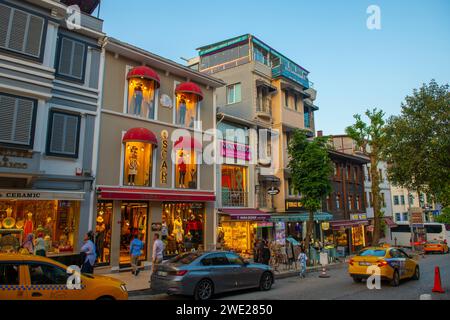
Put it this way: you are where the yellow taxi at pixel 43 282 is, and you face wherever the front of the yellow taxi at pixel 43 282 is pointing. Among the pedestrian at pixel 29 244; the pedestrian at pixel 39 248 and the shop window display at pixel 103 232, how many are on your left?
3

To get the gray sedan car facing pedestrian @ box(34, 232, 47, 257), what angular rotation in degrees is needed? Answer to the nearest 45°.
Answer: approximately 135° to its left

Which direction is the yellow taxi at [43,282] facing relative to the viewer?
to the viewer's right

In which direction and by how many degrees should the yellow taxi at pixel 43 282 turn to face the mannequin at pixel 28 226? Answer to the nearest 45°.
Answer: approximately 90° to its left

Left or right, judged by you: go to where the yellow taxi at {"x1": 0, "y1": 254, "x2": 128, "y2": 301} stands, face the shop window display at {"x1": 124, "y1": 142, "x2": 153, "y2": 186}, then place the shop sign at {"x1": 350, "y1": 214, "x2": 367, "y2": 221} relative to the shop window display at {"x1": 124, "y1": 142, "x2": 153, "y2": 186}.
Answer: right

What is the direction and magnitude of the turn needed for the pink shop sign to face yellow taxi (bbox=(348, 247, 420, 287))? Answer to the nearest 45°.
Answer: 0° — it already faces it

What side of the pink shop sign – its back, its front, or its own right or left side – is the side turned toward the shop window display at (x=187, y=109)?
right

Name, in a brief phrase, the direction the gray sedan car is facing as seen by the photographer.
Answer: facing away from the viewer and to the right of the viewer

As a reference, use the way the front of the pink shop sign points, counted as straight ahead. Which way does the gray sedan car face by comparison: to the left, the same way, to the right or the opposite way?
to the left
